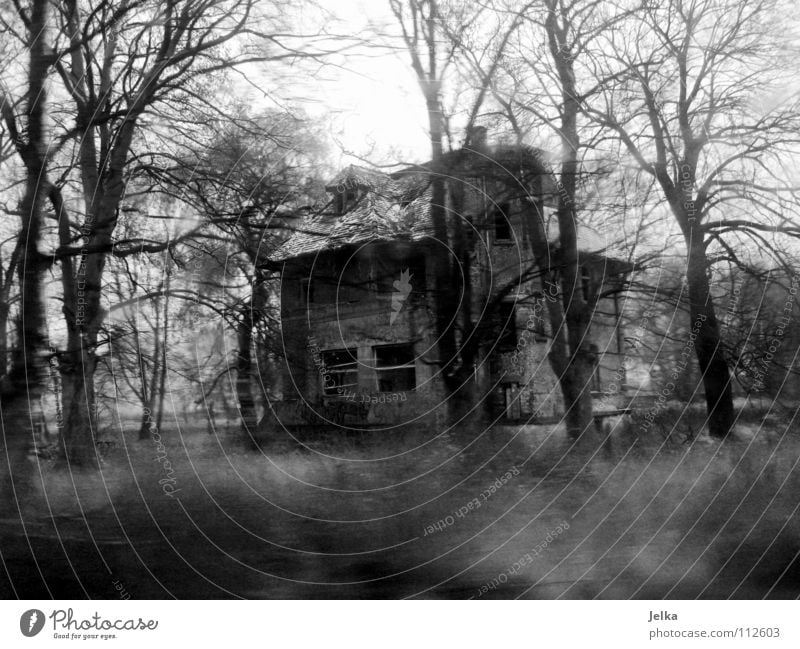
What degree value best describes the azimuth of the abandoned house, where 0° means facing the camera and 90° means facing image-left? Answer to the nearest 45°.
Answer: approximately 0°

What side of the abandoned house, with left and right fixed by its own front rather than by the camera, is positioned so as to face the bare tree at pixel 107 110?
right

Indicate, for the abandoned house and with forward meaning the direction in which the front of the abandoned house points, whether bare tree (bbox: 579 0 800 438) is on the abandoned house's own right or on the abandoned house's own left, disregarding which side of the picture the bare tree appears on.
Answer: on the abandoned house's own left

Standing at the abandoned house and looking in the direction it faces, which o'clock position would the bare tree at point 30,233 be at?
The bare tree is roughly at 3 o'clock from the abandoned house.

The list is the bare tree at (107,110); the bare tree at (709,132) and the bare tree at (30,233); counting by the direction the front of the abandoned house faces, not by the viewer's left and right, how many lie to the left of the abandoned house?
1
